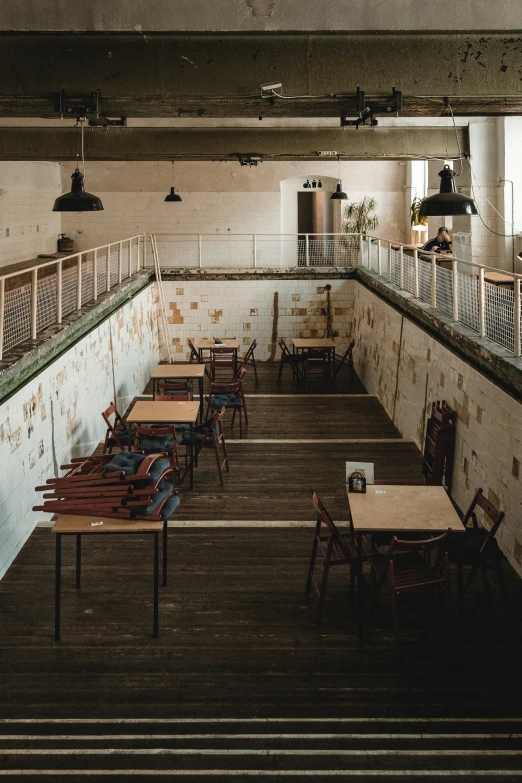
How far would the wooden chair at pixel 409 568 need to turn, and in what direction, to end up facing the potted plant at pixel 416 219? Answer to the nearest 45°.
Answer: approximately 45° to its right

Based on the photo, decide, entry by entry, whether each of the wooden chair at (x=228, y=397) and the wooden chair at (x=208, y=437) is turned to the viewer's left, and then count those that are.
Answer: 2

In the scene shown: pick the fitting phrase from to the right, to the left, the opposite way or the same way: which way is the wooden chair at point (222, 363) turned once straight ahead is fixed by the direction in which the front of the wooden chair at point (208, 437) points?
to the right

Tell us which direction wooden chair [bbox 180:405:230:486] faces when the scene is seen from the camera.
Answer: facing to the left of the viewer

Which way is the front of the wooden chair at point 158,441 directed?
away from the camera

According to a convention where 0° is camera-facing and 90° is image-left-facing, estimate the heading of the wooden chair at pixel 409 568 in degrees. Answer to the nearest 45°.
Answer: approximately 135°

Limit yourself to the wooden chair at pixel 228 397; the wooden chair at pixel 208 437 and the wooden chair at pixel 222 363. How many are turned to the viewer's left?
2

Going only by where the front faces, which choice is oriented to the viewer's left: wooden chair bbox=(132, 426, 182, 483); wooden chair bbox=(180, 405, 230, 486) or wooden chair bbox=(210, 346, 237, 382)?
wooden chair bbox=(180, 405, 230, 486)
